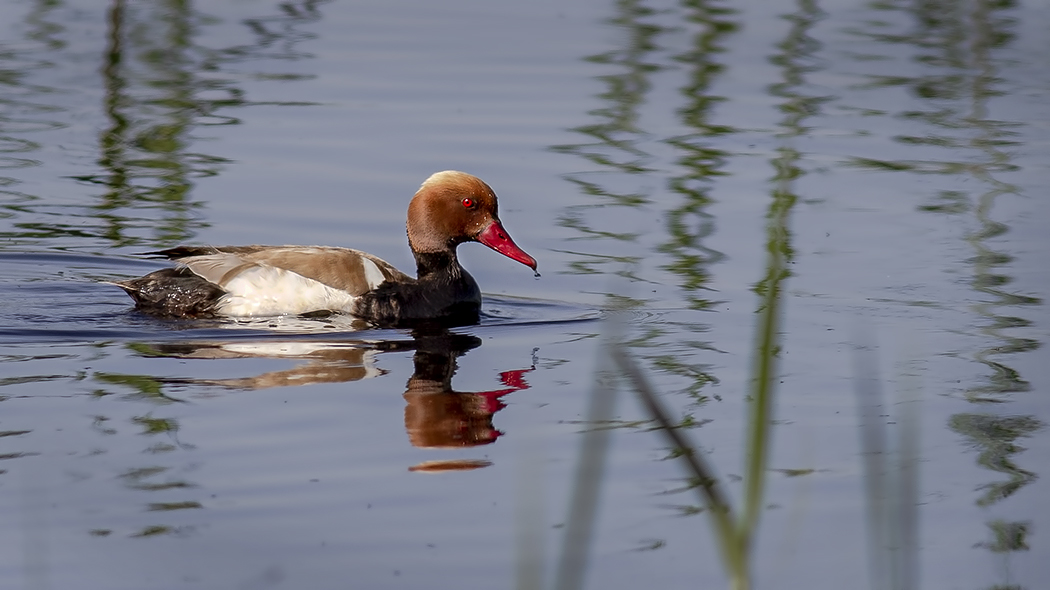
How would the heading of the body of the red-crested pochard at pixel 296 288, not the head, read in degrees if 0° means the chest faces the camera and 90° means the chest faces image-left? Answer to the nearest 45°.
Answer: approximately 270°
